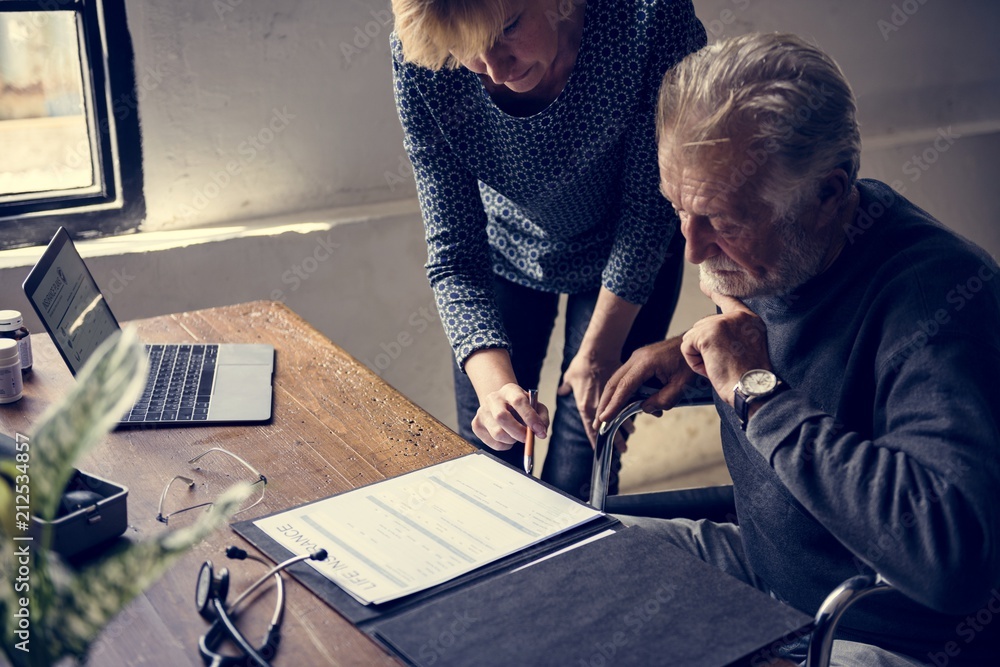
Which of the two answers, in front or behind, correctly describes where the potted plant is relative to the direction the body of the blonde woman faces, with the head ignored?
in front

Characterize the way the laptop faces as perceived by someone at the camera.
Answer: facing to the right of the viewer

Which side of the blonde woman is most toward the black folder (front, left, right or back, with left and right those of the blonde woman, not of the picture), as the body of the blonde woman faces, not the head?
front

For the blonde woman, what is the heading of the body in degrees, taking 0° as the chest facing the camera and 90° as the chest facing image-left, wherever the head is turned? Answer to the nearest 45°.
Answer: approximately 0°

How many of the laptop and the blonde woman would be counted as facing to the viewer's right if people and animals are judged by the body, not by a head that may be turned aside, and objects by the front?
1

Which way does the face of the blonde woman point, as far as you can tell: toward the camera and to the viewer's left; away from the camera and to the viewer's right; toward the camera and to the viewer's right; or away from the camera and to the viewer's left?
toward the camera and to the viewer's left

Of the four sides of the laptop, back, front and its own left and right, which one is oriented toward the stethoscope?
right

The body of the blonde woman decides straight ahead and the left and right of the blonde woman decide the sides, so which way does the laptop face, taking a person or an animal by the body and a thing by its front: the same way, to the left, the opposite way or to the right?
to the left

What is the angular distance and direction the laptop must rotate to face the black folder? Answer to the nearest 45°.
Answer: approximately 45° to its right

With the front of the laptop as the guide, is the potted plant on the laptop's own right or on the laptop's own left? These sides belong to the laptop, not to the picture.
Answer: on the laptop's own right

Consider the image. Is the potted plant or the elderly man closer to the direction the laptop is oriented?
the elderly man

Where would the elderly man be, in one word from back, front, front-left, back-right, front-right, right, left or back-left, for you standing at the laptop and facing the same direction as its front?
front-right
